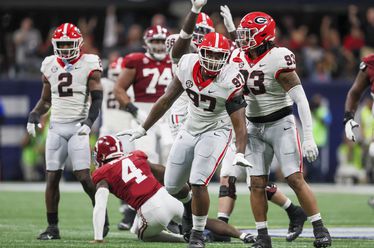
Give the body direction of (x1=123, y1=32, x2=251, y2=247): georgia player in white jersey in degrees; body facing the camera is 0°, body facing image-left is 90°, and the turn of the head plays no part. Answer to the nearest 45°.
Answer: approximately 0°

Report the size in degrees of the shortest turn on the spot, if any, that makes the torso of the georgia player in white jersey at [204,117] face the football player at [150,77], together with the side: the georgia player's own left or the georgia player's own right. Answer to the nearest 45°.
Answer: approximately 180°
